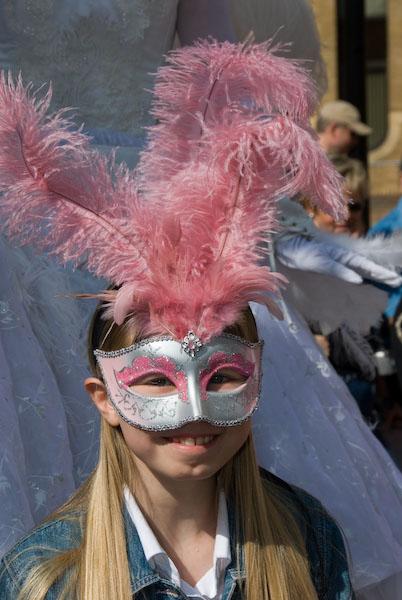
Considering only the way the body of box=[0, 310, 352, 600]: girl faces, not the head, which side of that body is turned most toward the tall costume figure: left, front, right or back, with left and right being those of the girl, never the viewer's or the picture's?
back

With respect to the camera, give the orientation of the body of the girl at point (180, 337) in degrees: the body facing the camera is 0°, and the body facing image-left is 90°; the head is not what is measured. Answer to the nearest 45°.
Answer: approximately 0°
